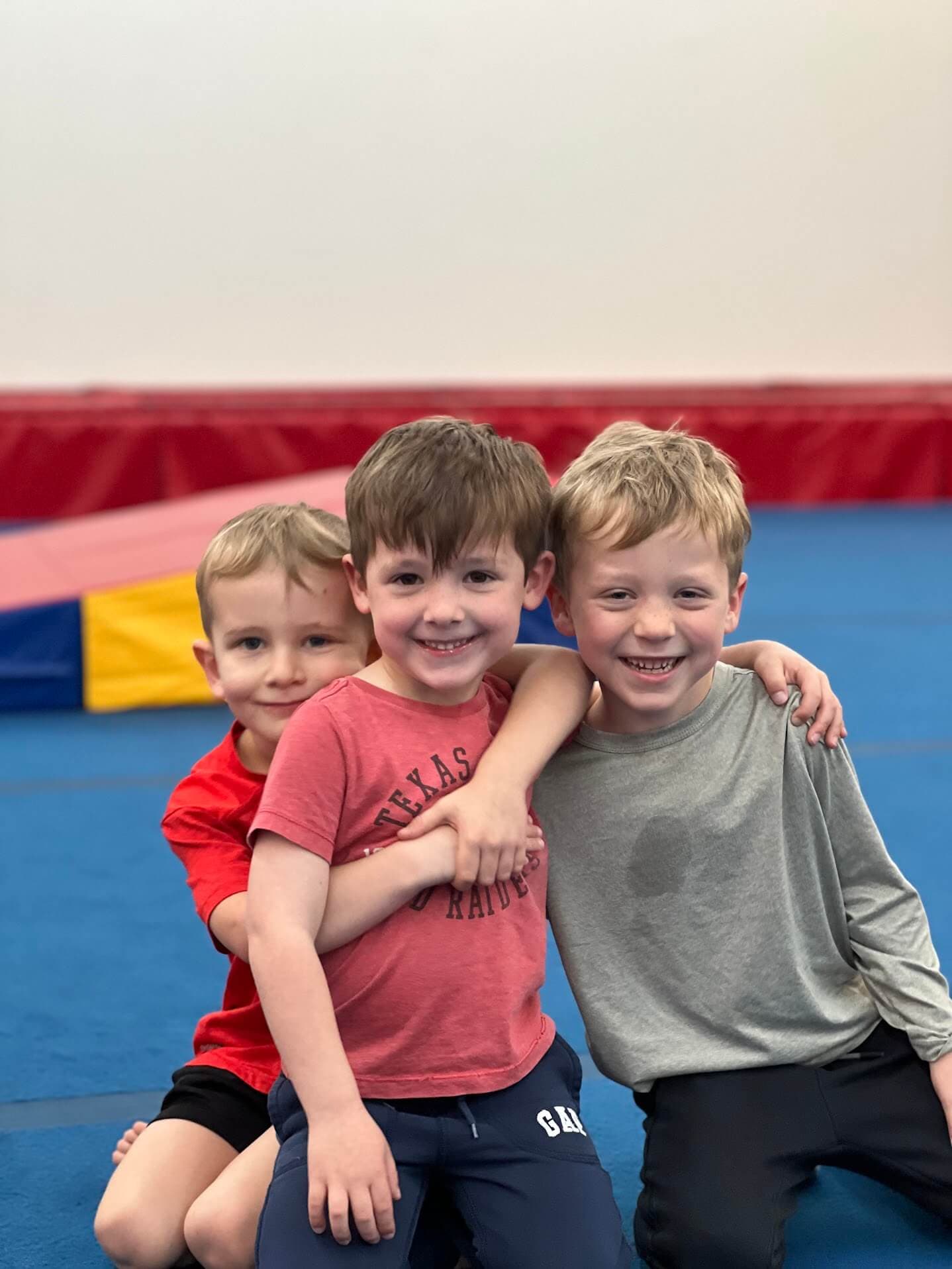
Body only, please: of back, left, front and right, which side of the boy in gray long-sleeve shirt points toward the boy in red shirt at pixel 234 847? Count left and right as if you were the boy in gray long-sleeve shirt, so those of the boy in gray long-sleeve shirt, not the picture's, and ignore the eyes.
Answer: right

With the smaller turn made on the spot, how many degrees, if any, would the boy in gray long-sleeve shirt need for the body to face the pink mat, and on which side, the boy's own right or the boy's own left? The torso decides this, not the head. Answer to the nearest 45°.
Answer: approximately 135° to the boy's own right

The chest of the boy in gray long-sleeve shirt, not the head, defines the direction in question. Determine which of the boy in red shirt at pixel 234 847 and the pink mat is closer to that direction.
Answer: the boy in red shirt

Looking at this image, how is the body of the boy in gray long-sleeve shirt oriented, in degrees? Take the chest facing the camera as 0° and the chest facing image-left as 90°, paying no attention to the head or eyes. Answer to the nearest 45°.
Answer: approximately 0°
